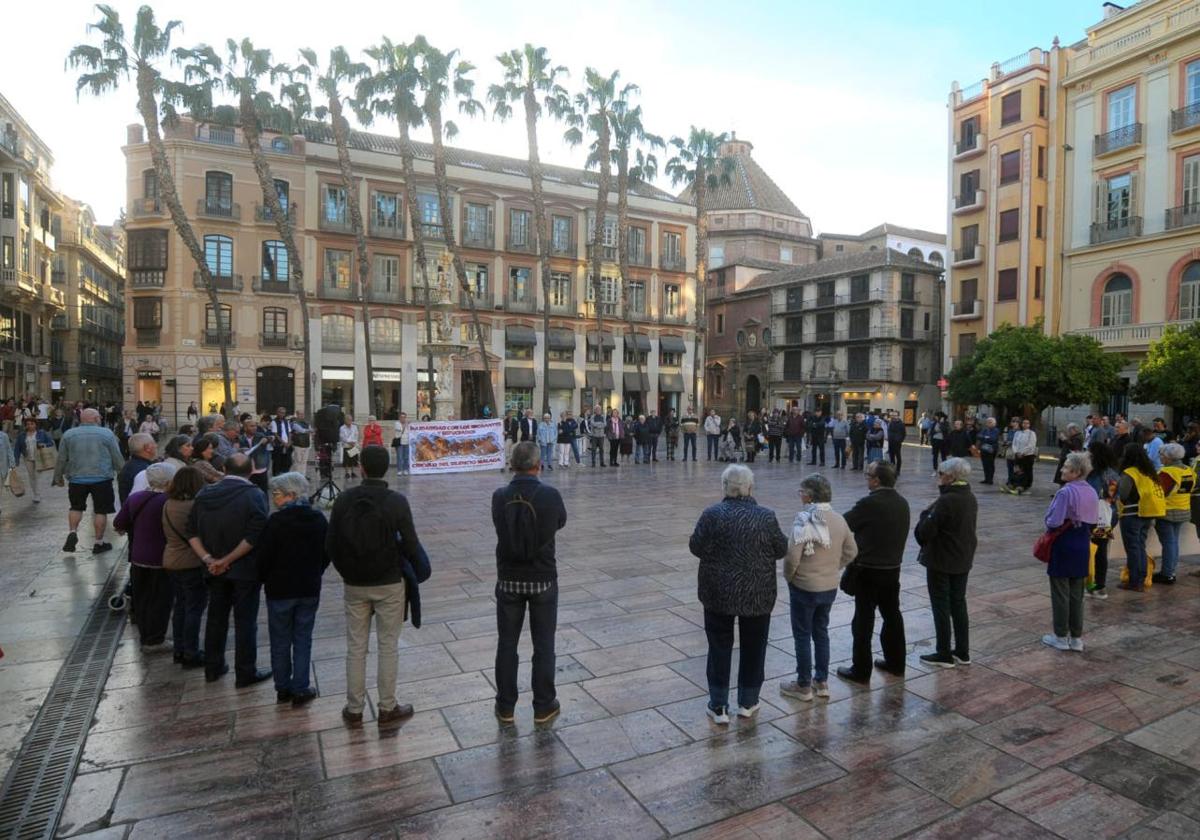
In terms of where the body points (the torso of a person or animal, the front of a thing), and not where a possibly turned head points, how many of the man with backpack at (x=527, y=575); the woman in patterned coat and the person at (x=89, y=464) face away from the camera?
3

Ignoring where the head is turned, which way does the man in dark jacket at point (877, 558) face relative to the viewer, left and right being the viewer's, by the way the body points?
facing away from the viewer and to the left of the viewer

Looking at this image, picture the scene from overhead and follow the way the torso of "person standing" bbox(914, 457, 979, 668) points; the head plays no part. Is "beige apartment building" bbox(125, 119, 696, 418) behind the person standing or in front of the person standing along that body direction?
in front

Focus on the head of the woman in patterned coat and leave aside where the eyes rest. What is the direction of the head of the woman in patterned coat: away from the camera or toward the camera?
away from the camera

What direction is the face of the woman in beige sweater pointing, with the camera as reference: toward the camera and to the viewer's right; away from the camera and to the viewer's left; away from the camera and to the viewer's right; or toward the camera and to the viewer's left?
away from the camera and to the viewer's left

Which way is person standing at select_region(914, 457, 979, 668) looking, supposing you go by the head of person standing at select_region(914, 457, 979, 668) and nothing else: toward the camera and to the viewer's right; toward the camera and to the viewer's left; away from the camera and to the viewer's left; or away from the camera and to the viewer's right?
away from the camera and to the viewer's left

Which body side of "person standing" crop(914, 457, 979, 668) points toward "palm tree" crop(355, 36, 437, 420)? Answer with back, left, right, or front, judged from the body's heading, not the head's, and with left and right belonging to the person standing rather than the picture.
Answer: front

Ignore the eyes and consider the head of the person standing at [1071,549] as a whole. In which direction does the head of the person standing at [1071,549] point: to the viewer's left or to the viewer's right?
to the viewer's left

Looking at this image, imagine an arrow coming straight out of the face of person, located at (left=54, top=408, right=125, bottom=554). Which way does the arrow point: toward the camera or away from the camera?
away from the camera

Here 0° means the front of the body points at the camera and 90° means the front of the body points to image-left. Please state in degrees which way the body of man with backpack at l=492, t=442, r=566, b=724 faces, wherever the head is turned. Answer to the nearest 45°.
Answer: approximately 180°

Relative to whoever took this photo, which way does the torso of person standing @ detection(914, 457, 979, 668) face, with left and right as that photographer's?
facing away from the viewer and to the left of the viewer

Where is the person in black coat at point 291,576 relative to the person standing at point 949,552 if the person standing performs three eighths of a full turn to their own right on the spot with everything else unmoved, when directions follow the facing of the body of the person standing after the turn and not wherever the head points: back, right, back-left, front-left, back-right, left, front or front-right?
back-right

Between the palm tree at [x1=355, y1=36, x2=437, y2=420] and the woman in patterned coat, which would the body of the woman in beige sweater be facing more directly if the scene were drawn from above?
the palm tree

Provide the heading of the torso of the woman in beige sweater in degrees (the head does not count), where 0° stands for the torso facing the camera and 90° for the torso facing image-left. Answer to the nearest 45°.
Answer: approximately 135°

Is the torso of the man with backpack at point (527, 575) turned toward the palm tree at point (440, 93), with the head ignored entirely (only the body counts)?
yes
